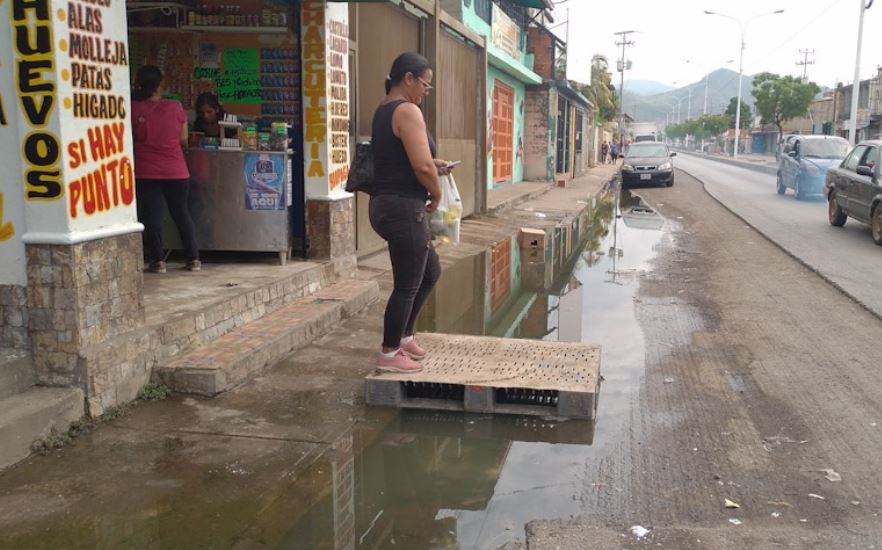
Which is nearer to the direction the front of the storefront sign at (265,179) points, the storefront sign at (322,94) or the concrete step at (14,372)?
the concrete step

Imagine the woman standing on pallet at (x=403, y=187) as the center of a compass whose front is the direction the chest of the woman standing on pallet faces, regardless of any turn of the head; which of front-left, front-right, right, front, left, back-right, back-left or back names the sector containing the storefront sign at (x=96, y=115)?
back

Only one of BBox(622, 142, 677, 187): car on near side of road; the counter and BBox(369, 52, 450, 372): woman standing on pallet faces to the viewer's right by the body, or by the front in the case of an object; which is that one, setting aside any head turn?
the woman standing on pallet

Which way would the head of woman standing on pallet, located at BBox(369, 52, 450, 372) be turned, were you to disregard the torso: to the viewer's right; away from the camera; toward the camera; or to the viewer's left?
to the viewer's right

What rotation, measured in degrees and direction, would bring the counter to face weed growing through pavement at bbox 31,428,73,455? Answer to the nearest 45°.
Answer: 0° — it already faces it

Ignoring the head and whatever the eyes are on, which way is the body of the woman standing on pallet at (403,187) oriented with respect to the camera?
to the viewer's right

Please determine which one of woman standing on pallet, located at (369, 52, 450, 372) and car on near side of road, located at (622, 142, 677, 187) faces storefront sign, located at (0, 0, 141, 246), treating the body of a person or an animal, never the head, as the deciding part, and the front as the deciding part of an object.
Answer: the car on near side of road

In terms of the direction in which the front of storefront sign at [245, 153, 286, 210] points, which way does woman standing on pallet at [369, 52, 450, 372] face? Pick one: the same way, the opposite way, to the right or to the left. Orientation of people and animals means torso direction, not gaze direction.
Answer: to the left
